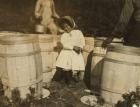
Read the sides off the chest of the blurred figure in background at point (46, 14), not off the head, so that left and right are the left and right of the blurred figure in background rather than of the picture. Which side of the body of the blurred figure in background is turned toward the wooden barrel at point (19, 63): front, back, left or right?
front

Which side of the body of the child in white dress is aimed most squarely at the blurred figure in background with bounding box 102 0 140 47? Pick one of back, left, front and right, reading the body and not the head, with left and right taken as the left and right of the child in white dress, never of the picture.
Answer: left

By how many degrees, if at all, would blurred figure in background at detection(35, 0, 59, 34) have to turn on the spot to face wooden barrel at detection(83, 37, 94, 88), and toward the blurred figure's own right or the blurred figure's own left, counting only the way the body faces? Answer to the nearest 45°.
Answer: approximately 45° to the blurred figure's own left

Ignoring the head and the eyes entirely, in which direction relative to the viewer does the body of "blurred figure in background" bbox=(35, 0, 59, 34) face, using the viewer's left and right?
facing the viewer

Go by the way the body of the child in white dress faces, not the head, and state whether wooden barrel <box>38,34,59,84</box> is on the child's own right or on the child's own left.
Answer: on the child's own right
